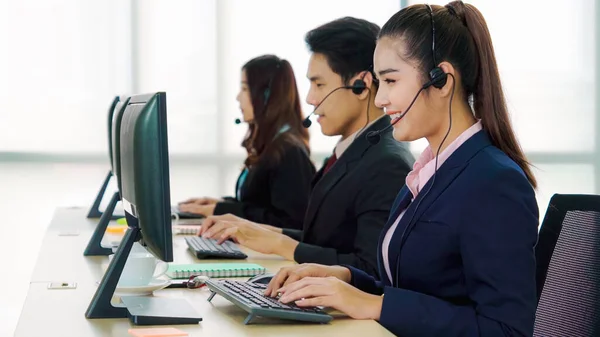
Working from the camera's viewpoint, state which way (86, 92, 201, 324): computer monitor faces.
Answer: facing to the right of the viewer

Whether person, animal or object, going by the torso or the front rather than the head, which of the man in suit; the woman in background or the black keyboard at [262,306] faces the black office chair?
the black keyboard

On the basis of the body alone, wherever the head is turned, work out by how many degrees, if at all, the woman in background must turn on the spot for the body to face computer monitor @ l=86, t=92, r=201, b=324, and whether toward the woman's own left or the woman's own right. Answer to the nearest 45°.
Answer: approximately 90° to the woman's own left

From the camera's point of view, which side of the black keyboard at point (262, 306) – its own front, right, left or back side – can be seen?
right

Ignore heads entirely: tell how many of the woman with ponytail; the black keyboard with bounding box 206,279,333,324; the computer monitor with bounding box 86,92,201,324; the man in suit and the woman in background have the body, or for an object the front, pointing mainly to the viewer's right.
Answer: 2

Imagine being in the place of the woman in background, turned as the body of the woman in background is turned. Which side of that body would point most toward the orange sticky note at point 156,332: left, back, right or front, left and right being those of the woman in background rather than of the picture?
left

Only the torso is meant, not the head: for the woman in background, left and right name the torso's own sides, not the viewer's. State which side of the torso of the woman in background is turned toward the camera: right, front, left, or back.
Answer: left

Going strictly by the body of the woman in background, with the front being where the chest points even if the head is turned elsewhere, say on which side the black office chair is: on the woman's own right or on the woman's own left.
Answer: on the woman's own left

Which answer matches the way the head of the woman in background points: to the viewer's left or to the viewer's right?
to the viewer's left

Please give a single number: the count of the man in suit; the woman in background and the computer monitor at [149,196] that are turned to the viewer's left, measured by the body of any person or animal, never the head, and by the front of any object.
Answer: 2

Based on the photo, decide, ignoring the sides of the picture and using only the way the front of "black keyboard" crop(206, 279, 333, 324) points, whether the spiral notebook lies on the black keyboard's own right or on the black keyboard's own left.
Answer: on the black keyboard's own left

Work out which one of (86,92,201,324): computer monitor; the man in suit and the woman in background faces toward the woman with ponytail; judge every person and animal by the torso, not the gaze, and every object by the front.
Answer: the computer monitor

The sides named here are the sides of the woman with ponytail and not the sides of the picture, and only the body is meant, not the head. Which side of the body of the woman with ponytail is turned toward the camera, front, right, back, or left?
left

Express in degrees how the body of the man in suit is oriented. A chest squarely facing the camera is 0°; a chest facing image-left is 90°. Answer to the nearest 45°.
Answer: approximately 90°
